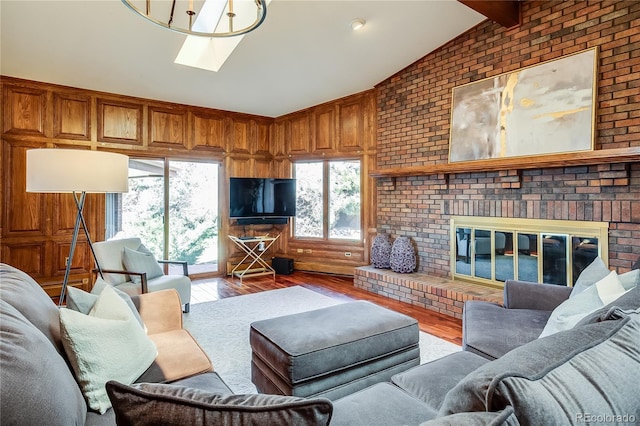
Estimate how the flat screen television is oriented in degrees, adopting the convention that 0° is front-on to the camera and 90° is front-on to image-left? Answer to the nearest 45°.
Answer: approximately 0°

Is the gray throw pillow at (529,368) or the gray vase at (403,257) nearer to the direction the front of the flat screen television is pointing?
the gray throw pillow

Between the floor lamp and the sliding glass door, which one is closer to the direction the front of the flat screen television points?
the floor lamp

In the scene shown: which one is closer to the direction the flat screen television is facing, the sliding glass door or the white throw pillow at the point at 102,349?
the white throw pillow

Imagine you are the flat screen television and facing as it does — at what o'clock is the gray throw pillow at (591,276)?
The gray throw pillow is roughly at 11 o'clock from the flat screen television.

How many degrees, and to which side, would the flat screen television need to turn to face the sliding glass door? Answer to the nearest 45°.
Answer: approximately 90° to its right

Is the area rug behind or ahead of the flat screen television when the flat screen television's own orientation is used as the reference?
ahead

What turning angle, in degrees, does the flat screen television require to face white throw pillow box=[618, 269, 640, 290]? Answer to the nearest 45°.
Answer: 0° — it already faces it

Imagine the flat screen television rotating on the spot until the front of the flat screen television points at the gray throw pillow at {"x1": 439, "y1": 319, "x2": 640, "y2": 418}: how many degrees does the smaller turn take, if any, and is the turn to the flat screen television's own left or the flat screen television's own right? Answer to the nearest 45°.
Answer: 0° — it already faces it

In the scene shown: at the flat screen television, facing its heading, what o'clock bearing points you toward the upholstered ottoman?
The upholstered ottoman is roughly at 12 o'clock from the flat screen television.

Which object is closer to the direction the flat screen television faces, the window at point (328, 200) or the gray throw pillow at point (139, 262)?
the gray throw pillow

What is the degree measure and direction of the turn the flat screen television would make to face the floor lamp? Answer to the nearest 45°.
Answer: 0° — it already faces it

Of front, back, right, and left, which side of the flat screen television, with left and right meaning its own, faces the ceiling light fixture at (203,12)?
front

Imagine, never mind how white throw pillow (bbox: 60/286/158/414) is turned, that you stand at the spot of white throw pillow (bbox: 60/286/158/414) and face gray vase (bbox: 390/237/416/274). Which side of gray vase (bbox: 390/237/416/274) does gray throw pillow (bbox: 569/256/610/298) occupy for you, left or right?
right

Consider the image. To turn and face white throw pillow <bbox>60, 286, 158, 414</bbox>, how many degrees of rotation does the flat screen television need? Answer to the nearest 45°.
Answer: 0° — it already faces it
